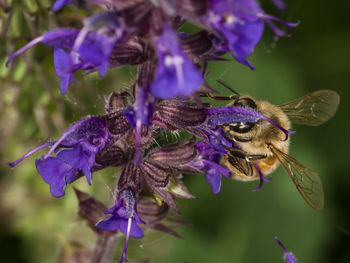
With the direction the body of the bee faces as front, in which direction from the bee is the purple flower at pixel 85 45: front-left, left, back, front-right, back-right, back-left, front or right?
front-left

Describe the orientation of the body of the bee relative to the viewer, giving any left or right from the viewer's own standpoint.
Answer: facing to the left of the viewer
